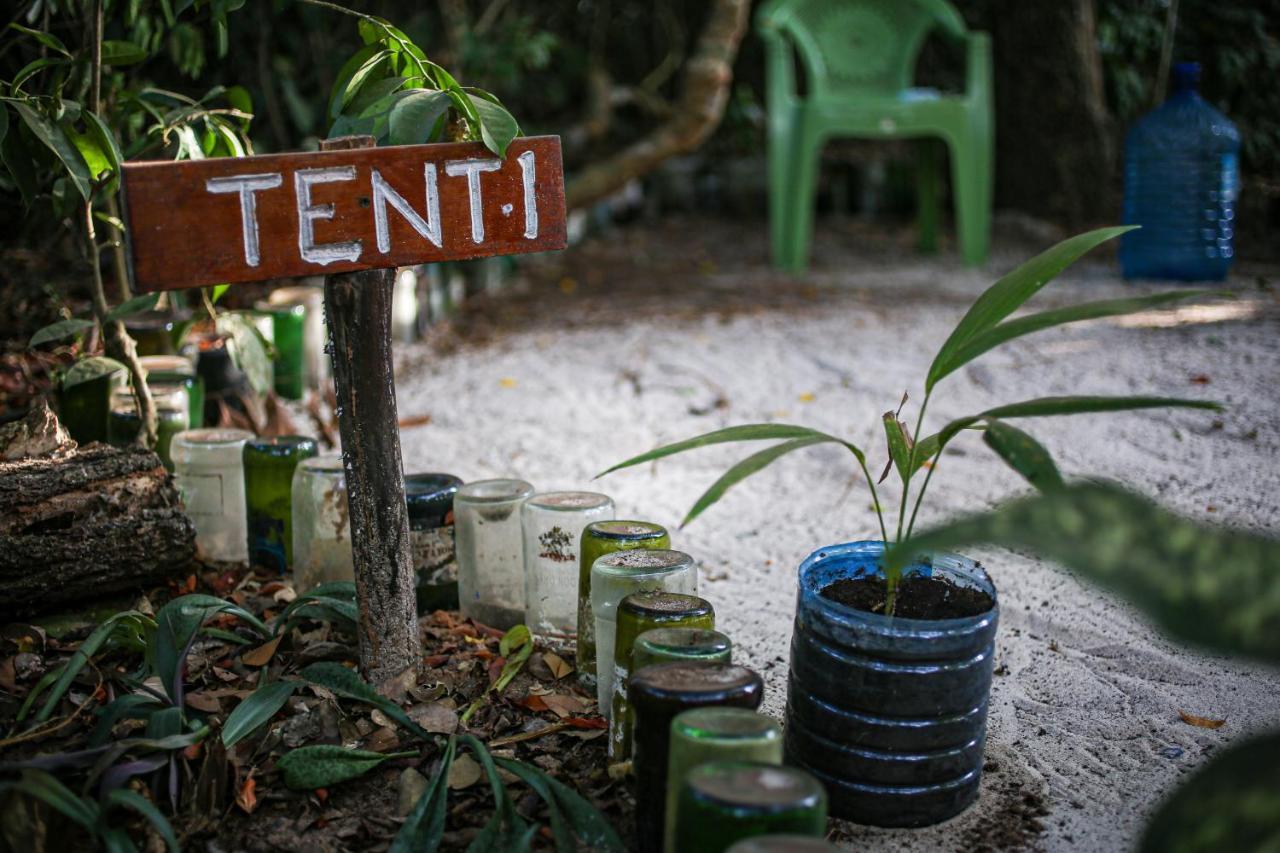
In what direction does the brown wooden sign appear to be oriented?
toward the camera

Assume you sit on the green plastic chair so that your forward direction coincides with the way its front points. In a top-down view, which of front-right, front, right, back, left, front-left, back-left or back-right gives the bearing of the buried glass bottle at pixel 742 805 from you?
front

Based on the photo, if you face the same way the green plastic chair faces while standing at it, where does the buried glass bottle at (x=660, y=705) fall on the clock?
The buried glass bottle is roughly at 12 o'clock from the green plastic chair.

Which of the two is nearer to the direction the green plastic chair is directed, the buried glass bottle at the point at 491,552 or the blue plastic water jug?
the buried glass bottle

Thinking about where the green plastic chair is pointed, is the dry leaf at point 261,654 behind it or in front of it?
in front

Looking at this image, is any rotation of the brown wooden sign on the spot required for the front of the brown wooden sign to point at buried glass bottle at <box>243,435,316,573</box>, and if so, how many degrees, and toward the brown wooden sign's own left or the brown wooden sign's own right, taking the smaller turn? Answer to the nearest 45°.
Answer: approximately 180°

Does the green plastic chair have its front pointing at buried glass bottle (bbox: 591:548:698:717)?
yes

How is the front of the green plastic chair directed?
toward the camera
